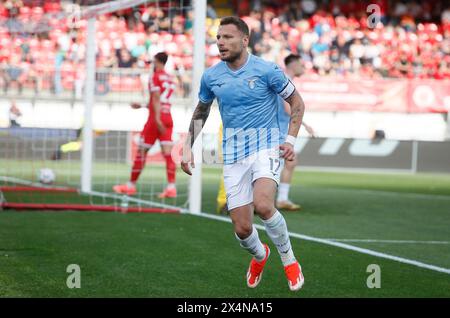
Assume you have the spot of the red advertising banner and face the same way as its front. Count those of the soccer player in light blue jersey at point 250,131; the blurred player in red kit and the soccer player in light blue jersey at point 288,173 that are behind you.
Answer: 0

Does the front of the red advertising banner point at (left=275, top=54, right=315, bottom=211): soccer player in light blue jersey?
yes

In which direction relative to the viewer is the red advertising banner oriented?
toward the camera

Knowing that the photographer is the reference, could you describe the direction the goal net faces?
facing away from the viewer and to the right of the viewer

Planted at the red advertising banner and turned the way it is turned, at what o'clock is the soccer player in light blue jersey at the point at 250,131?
The soccer player in light blue jersey is roughly at 12 o'clock from the red advertising banner.

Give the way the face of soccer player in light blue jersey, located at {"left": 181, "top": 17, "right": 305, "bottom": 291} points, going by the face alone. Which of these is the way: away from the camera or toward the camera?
toward the camera

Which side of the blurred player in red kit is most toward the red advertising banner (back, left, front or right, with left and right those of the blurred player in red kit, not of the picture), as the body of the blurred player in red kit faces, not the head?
right

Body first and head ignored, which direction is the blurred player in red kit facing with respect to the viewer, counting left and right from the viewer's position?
facing away from the viewer and to the left of the viewer
